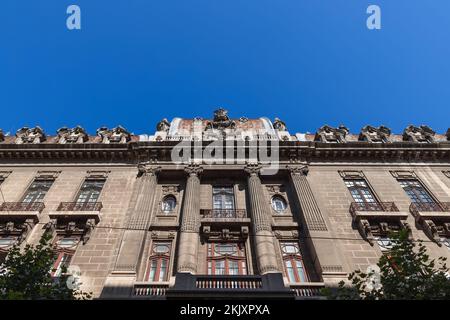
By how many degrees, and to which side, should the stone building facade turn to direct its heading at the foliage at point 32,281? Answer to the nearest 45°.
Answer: approximately 45° to its right

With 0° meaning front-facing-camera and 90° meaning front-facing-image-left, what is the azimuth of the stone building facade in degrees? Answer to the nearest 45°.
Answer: approximately 0°
